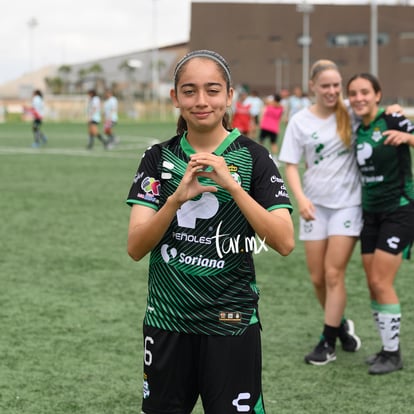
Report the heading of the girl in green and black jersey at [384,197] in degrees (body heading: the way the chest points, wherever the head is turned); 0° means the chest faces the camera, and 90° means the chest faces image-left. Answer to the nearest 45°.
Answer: approximately 45°

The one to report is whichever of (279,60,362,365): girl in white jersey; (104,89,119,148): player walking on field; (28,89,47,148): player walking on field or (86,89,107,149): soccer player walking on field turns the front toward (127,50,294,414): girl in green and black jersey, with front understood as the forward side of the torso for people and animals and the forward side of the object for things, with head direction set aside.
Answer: the girl in white jersey
